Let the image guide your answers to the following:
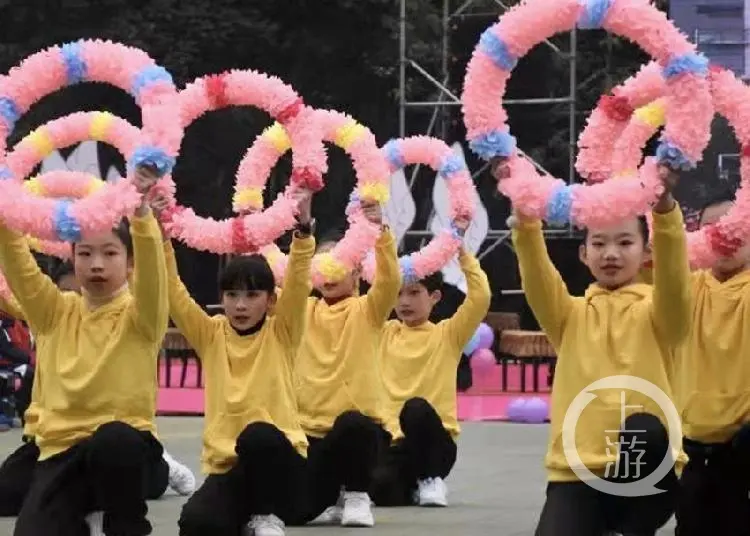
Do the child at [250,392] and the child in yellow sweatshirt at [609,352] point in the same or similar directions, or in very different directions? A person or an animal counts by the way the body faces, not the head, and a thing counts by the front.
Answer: same or similar directions

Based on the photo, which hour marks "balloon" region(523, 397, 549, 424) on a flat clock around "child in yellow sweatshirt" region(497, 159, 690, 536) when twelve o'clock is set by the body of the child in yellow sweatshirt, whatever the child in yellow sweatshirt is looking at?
The balloon is roughly at 6 o'clock from the child in yellow sweatshirt.

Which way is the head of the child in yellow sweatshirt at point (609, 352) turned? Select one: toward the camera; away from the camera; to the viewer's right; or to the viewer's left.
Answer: toward the camera

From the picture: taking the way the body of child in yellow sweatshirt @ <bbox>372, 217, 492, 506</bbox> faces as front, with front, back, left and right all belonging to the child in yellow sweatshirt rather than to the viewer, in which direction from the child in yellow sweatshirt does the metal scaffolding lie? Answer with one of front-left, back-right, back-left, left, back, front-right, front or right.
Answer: back-right

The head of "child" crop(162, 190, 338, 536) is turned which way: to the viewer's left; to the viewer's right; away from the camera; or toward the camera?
toward the camera

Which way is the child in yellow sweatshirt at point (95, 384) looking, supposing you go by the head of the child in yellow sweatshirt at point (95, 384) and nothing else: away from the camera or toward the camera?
toward the camera

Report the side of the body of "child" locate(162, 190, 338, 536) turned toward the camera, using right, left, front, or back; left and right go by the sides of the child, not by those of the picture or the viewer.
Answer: front

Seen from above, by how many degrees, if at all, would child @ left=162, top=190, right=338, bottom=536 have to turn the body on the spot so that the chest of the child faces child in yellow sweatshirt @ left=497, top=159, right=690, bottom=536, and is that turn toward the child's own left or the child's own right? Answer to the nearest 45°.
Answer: approximately 45° to the child's own left

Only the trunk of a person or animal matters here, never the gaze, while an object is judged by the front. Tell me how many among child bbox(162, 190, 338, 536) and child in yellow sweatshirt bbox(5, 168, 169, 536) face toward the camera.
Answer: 2

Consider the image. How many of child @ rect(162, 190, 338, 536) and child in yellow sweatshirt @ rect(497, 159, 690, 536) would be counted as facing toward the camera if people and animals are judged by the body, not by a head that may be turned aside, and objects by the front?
2

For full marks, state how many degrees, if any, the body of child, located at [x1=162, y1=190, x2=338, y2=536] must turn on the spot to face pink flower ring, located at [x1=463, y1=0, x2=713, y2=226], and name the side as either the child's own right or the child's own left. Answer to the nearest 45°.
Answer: approximately 45° to the child's own left

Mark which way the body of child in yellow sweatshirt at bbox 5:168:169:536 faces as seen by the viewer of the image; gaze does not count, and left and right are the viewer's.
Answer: facing the viewer
